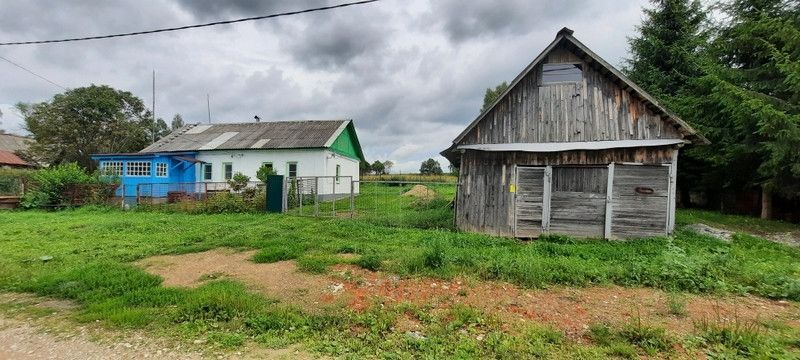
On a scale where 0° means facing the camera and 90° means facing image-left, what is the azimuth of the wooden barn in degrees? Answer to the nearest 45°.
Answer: approximately 0°

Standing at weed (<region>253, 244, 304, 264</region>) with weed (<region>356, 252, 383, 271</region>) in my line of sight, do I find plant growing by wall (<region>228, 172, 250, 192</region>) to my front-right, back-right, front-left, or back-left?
back-left

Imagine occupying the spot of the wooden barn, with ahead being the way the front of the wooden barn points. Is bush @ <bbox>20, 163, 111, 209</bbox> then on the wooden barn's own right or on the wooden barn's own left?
on the wooden barn's own right

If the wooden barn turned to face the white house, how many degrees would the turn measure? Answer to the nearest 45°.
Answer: approximately 90° to its right

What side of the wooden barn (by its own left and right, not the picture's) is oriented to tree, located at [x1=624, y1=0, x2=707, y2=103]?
back

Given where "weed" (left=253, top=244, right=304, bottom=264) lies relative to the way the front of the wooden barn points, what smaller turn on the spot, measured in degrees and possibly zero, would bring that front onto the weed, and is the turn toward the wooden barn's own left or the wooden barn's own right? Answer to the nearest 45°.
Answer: approximately 45° to the wooden barn's own right

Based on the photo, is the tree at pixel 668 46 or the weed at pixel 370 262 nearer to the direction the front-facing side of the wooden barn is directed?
the weed

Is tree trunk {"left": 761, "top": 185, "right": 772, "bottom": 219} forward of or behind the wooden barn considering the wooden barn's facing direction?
behind

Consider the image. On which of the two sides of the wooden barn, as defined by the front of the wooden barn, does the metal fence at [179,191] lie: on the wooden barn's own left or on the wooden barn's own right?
on the wooden barn's own right

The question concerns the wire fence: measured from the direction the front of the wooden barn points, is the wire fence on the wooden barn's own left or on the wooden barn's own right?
on the wooden barn's own right

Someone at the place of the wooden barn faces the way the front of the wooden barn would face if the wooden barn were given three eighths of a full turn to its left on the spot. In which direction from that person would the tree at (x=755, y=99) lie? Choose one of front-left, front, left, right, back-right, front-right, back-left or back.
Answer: front

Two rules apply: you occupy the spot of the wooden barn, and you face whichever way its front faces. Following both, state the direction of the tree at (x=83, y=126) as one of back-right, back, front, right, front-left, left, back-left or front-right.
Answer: right
